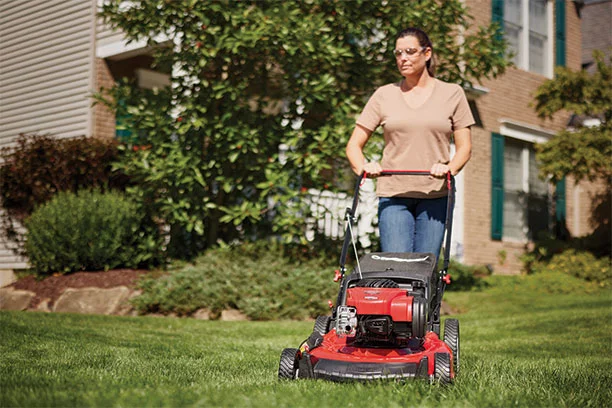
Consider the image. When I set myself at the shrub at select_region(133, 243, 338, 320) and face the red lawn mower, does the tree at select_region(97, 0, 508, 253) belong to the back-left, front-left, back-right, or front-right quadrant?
back-left

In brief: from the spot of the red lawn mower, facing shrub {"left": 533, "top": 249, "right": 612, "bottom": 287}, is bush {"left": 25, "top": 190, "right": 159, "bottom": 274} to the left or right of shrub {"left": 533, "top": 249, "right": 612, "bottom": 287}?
left

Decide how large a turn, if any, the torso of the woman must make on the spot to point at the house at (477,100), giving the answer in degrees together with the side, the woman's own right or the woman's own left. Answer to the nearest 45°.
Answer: approximately 180°

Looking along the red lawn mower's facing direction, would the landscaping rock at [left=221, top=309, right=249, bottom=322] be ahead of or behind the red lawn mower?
behind

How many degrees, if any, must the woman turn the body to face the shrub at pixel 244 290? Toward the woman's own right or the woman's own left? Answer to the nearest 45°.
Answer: approximately 135° to the woman's own right

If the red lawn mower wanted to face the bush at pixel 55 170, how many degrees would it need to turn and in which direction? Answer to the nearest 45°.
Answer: approximately 135° to its right

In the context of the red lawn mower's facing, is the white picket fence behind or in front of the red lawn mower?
behind

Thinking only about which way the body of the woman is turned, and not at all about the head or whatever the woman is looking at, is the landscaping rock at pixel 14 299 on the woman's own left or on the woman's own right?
on the woman's own right

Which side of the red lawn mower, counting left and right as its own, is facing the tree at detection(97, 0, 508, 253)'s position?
back

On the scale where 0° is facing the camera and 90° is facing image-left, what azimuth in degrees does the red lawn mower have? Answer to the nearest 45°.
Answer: approximately 0°
